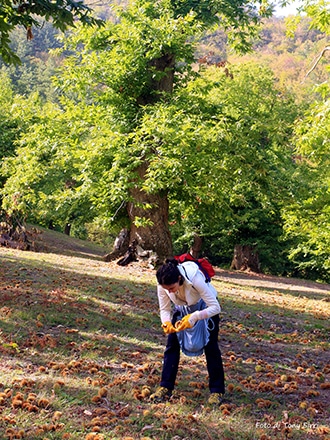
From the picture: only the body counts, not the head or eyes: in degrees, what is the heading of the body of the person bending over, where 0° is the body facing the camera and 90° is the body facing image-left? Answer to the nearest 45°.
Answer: approximately 45°
